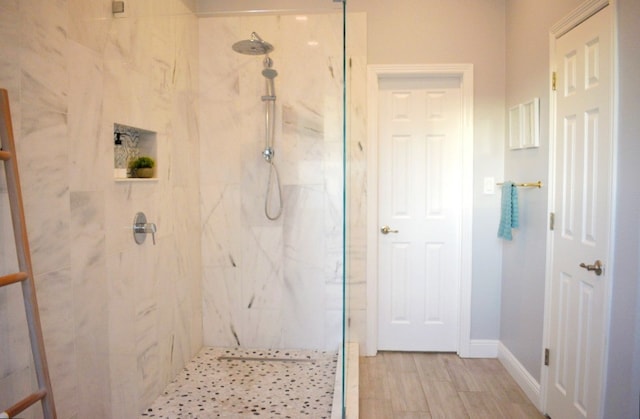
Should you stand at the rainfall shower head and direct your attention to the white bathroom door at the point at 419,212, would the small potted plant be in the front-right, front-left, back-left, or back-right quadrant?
back-right

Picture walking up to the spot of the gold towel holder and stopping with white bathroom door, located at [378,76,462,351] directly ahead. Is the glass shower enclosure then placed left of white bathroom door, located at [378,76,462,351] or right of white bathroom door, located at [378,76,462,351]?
left

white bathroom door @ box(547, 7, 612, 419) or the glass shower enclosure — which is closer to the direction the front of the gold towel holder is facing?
the glass shower enclosure

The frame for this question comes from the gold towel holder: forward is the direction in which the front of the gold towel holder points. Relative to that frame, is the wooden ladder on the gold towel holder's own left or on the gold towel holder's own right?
on the gold towel holder's own left

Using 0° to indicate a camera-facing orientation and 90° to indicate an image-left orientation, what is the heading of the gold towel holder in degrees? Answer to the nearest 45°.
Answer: approximately 90°
